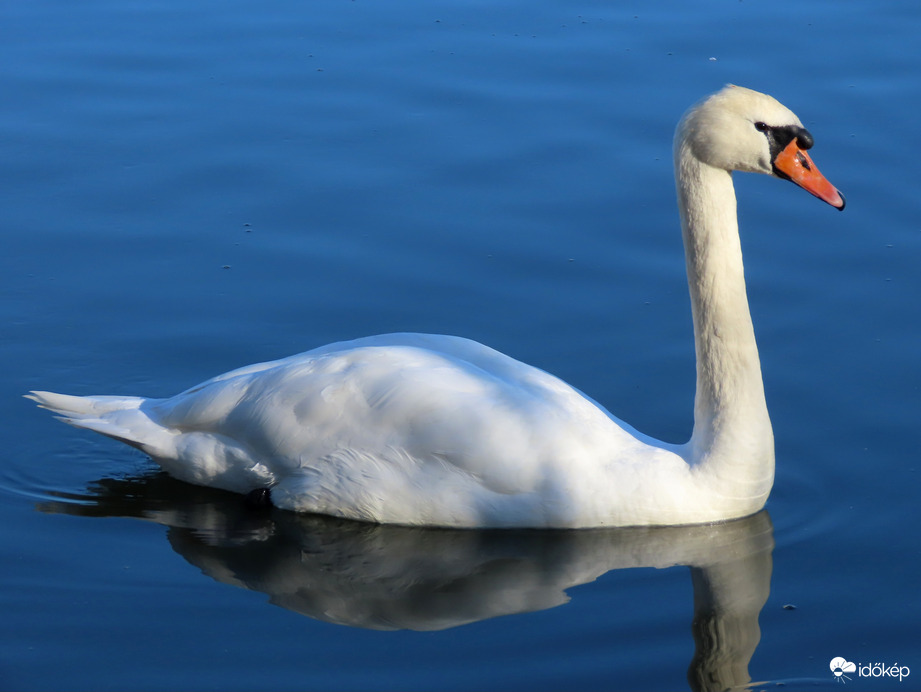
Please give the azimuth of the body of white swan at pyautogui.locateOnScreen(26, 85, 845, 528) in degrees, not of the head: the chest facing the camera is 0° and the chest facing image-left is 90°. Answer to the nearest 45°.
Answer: approximately 270°
